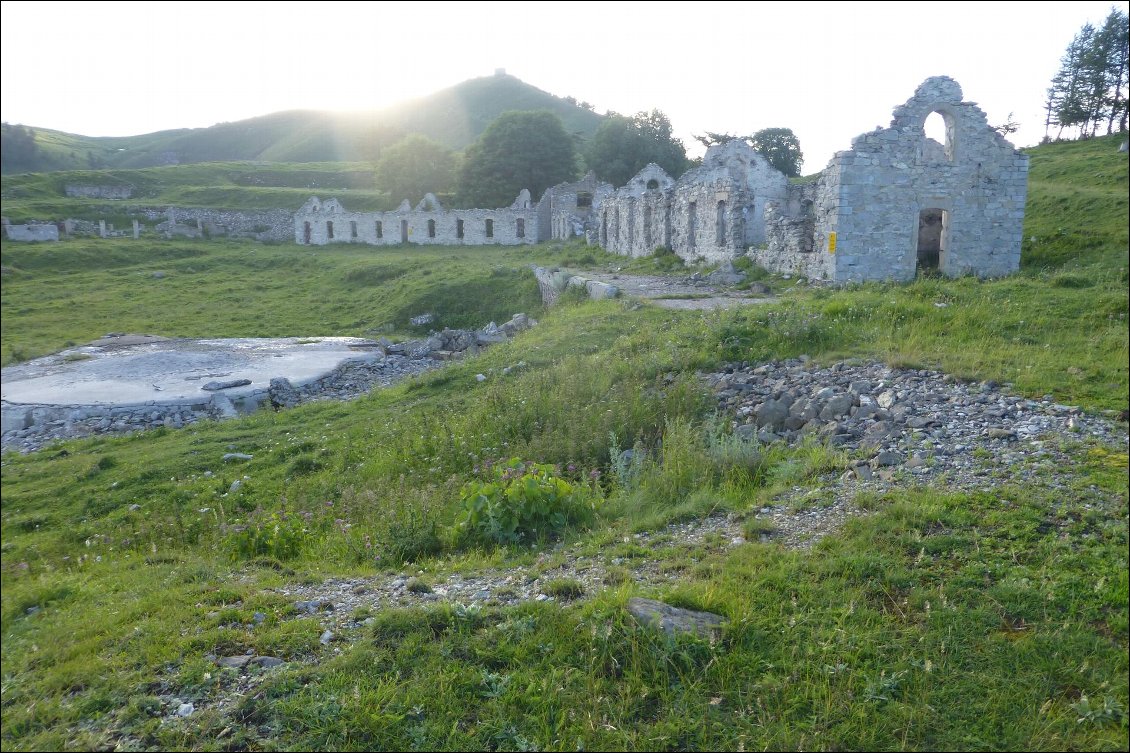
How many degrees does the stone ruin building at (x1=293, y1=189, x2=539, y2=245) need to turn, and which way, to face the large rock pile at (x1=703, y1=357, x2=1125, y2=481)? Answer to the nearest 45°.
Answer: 0° — it already faces it

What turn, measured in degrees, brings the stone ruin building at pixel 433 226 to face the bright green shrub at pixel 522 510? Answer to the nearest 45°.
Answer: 0° — it already faces it

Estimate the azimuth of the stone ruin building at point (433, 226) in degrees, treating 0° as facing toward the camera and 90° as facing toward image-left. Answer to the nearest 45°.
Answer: approximately 0°

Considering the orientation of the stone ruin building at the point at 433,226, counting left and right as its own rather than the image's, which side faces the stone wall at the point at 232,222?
right

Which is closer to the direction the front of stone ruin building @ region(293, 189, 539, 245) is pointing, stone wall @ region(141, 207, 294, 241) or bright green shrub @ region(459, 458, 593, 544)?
the bright green shrub

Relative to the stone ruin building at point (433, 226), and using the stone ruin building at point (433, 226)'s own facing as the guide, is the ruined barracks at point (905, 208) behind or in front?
in front

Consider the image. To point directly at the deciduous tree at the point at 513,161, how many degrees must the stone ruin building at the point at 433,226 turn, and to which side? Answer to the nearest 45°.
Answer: approximately 135° to its left

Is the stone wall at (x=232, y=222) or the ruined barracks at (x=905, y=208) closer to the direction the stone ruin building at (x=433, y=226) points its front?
the ruined barracks

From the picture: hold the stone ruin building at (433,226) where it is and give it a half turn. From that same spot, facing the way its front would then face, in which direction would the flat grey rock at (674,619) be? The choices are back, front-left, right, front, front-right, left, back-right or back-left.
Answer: back
